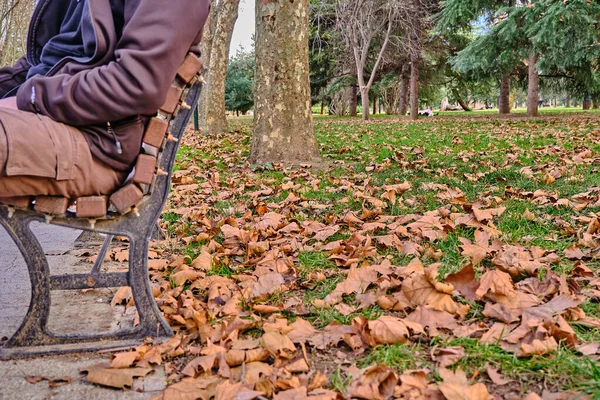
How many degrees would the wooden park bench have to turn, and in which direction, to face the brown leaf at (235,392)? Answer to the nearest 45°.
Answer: approximately 135° to its left

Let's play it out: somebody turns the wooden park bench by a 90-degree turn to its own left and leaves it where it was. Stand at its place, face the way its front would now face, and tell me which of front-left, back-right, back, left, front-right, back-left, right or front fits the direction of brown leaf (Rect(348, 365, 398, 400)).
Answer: front-left

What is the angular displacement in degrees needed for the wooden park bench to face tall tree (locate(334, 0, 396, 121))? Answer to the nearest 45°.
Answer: approximately 135° to its right

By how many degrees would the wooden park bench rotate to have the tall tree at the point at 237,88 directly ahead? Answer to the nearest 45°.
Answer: approximately 90° to its right

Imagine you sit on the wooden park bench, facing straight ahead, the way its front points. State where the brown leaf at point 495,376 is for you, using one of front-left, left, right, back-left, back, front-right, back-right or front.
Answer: back-left

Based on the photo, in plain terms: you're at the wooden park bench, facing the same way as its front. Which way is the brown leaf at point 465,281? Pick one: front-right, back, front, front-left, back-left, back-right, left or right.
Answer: back
